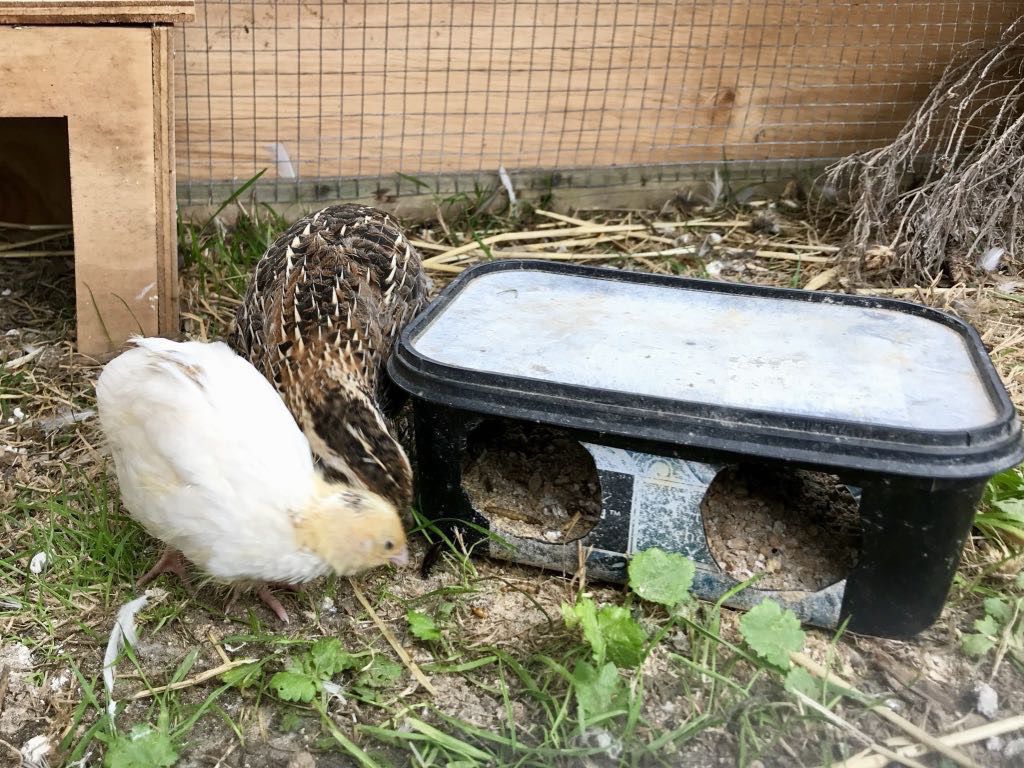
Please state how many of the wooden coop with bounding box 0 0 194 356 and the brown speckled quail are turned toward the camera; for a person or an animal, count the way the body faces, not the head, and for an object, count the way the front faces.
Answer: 2

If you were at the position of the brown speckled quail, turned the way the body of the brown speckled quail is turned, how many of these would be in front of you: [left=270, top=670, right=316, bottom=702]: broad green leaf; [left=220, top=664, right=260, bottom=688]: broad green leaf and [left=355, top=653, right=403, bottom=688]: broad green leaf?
3

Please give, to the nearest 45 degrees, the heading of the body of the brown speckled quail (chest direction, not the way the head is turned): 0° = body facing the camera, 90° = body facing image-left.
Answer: approximately 0°

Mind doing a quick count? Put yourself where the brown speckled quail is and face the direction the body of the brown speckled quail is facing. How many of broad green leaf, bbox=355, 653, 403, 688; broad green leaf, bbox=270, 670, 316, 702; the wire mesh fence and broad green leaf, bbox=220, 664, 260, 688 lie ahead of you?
3

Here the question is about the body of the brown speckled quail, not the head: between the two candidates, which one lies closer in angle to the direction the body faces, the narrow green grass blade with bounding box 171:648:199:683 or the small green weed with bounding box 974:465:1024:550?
the narrow green grass blade

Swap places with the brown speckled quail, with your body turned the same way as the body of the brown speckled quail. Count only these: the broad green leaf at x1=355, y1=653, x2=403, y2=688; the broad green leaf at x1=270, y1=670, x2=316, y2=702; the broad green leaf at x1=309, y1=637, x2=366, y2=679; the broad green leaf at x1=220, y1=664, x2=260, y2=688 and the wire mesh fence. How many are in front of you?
4

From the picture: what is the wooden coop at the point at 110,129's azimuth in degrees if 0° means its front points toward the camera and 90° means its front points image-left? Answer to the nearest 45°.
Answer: approximately 0°

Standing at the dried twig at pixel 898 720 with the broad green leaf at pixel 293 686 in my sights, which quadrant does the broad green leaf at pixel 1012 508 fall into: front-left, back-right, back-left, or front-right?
back-right

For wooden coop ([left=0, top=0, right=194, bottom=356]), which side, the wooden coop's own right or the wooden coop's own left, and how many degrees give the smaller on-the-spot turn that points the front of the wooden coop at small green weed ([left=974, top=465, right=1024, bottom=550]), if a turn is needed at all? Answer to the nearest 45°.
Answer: approximately 45° to the wooden coop's own left

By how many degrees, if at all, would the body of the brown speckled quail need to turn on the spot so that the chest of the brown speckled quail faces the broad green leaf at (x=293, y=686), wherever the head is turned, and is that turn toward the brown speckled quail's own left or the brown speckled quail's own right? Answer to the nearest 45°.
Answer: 0° — it already faces it

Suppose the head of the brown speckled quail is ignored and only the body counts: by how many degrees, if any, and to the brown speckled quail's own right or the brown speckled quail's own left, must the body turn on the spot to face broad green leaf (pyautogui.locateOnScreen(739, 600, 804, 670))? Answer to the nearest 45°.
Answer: approximately 45° to the brown speckled quail's own left

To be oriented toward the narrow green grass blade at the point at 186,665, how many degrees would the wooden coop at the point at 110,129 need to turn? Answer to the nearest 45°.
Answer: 0° — it already faces it

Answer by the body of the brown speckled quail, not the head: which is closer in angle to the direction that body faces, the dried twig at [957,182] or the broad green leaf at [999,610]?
the broad green leaf

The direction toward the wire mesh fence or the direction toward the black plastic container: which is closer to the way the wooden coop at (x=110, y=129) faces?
the black plastic container
